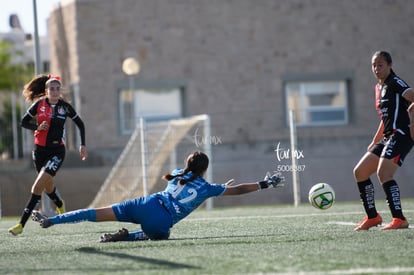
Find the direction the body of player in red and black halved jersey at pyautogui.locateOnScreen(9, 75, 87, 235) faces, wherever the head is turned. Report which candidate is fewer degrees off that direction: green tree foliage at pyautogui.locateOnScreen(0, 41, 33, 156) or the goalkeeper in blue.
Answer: the goalkeeper in blue

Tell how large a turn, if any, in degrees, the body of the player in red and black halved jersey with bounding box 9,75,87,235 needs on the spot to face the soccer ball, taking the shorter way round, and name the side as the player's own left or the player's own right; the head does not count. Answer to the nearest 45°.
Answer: approximately 45° to the player's own left

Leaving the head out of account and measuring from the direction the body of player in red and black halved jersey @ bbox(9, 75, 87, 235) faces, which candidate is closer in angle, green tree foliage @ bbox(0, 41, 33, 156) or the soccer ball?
the soccer ball

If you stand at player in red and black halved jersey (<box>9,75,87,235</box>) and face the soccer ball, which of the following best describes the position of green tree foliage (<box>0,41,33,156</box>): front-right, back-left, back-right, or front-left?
back-left

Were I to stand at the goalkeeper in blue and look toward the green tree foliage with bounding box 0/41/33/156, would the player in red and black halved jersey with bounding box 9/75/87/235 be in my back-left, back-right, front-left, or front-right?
front-left

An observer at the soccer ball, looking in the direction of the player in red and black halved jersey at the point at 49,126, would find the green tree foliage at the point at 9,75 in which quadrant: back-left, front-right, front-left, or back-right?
front-right

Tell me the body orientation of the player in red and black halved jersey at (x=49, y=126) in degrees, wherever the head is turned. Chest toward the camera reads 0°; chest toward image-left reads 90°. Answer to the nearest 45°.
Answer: approximately 0°

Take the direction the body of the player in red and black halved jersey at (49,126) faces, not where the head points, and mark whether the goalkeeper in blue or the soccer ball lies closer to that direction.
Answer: the goalkeeper in blue

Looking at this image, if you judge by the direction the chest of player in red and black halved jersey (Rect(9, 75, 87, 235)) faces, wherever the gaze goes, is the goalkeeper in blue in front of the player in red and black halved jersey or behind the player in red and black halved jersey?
in front

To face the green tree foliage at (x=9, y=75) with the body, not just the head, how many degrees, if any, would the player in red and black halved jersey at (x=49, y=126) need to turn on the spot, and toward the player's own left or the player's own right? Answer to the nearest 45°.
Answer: approximately 180°
